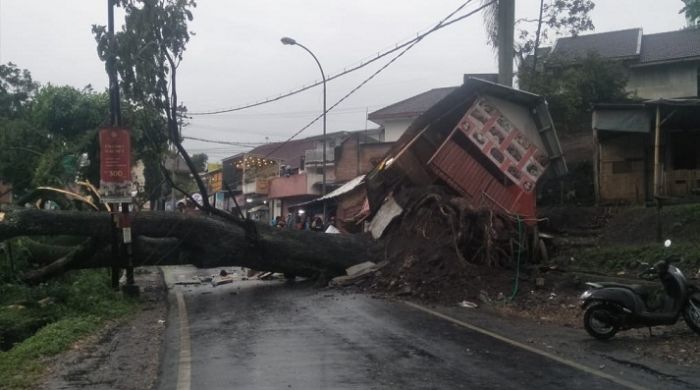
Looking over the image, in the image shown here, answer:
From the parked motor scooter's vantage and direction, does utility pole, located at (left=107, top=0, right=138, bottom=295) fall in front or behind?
behind

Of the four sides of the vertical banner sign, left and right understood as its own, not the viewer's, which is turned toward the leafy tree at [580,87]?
left

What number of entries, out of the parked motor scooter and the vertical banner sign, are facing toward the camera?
1

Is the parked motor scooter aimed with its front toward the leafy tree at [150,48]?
no

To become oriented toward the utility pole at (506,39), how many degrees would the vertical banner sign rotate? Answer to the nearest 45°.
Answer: approximately 90° to its left

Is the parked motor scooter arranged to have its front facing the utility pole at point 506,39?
no

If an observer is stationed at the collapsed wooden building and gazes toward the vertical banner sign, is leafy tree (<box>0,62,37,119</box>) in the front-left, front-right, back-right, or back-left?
front-right

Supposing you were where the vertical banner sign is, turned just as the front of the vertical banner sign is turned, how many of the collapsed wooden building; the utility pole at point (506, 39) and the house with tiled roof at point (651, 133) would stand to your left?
3

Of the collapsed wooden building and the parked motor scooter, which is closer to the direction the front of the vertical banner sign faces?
the parked motor scooter

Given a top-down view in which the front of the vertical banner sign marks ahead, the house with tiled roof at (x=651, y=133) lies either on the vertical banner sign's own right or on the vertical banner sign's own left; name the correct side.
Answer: on the vertical banner sign's own left

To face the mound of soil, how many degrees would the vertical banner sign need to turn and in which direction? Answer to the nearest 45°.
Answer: approximately 90° to its left

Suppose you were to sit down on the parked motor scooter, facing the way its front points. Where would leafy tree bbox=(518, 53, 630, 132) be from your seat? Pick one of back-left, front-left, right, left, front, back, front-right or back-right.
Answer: left

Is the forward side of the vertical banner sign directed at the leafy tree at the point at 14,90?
no

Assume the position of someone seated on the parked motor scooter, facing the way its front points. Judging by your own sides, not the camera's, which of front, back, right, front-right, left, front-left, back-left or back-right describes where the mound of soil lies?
back-left

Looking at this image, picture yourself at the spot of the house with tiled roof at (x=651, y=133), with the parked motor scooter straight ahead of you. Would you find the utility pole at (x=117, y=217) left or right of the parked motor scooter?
right

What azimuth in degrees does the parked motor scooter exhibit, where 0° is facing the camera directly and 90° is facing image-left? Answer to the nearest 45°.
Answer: approximately 270°

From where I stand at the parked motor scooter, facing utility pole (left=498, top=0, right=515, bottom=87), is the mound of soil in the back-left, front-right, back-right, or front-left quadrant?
front-left

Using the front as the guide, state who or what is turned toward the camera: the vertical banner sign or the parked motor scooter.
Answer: the vertical banner sign

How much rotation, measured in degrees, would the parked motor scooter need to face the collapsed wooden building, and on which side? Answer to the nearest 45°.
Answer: approximately 135° to its left

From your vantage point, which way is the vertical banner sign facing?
toward the camera
